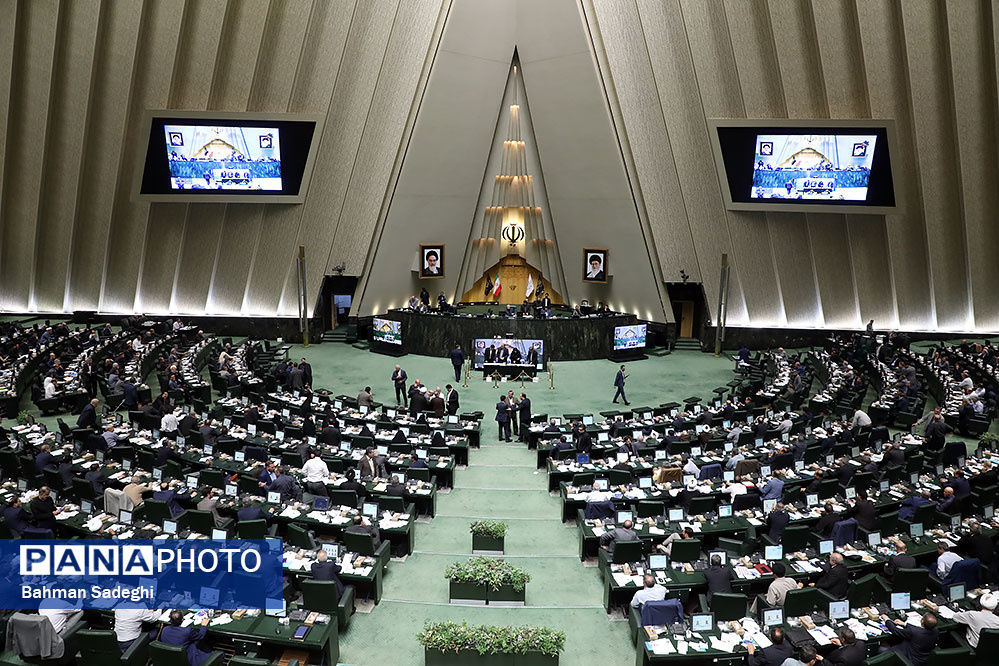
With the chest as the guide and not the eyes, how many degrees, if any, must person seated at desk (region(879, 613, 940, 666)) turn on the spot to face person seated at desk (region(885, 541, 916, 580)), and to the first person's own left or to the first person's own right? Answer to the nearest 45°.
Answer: approximately 45° to the first person's own right

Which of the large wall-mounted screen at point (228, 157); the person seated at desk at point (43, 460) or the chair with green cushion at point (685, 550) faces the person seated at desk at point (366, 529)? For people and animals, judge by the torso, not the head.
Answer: the large wall-mounted screen

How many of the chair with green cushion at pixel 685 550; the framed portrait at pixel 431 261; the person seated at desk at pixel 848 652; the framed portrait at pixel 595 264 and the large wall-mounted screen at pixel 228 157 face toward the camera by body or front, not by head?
3

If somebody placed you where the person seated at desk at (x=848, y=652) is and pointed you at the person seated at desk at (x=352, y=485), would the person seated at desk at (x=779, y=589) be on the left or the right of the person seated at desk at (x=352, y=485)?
right

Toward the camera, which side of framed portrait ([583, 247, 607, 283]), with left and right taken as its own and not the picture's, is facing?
front

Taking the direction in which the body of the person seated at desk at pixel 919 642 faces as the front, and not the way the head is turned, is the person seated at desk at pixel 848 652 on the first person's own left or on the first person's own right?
on the first person's own left

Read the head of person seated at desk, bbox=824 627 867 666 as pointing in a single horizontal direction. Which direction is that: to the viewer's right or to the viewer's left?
to the viewer's left

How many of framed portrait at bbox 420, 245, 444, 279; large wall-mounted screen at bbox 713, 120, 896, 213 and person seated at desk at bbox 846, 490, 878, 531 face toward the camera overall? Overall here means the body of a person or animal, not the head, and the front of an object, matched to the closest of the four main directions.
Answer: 2

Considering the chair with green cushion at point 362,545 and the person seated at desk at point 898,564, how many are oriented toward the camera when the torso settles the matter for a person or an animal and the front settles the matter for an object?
0

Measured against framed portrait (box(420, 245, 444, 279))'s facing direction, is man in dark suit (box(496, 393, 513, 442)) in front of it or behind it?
in front

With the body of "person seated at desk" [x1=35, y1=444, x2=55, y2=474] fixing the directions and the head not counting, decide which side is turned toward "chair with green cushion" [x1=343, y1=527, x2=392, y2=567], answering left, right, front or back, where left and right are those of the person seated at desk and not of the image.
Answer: right

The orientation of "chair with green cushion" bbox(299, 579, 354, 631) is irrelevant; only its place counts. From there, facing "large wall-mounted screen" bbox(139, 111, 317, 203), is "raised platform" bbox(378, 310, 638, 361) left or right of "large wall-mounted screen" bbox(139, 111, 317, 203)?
right

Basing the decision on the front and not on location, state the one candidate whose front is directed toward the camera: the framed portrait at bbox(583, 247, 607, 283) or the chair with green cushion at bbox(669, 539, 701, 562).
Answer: the framed portrait

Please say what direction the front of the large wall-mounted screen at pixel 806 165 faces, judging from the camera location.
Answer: facing the viewer

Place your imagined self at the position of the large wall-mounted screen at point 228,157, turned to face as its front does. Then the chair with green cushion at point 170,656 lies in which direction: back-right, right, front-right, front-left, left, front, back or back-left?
front

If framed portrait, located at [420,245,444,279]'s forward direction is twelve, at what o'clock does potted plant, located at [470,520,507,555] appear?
The potted plant is roughly at 12 o'clock from the framed portrait.

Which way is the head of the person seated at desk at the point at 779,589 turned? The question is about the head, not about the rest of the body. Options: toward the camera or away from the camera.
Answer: away from the camera

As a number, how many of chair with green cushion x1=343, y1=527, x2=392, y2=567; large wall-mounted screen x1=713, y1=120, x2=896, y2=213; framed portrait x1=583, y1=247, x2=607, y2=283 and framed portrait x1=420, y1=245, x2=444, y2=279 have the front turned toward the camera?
3

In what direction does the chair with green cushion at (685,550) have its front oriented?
away from the camera

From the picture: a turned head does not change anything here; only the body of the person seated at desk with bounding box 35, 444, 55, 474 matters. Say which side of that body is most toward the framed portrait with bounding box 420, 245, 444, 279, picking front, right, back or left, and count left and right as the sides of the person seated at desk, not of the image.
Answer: front

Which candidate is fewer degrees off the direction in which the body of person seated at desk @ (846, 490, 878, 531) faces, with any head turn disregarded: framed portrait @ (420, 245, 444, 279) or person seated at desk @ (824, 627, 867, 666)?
the framed portrait

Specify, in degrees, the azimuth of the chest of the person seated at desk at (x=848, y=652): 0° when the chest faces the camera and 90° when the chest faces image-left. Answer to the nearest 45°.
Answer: approximately 135°

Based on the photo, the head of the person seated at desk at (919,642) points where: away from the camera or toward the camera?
away from the camera

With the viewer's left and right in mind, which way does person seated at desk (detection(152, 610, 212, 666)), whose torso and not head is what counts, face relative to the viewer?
facing away from the viewer and to the right of the viewer
